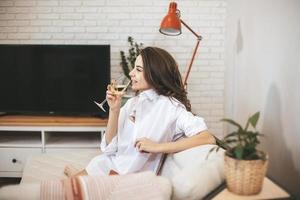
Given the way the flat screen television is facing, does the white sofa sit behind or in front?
in front

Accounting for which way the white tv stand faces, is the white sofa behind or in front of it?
in front

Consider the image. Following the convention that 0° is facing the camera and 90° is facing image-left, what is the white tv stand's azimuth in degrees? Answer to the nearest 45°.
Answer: approximately 0°

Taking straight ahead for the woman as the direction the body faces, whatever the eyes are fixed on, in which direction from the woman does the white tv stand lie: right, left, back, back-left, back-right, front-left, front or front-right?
right

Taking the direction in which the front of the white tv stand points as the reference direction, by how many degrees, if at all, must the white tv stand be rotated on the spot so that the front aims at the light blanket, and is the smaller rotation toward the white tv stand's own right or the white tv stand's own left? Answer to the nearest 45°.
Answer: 0° — it already faces it

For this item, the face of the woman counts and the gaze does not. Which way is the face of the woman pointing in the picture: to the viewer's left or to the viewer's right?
to the viewer's left

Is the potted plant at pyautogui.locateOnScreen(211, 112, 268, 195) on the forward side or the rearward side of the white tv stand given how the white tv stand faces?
on the forward side

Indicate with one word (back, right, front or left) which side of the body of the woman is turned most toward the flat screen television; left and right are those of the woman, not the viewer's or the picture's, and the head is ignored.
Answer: right
